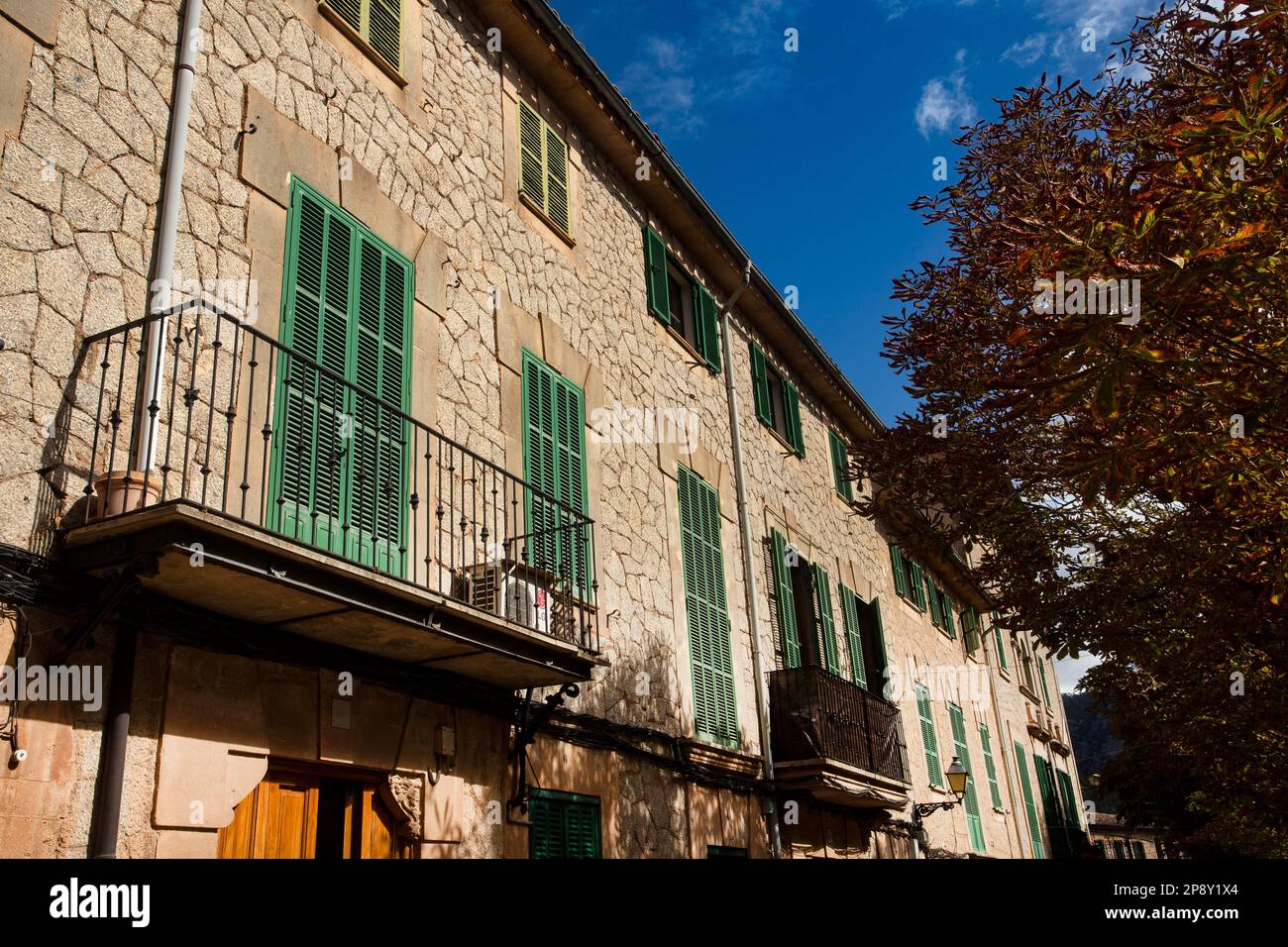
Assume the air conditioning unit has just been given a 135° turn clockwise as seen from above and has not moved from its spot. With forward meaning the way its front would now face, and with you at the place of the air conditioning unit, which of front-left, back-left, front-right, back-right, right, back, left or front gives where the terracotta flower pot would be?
front-left

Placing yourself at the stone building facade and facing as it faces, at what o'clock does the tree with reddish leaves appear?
The tree with reddish leaves is roughly at 11 o'clock from the stone building facade.

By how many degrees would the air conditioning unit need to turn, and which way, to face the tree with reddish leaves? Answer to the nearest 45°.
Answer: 0° — it already faces it

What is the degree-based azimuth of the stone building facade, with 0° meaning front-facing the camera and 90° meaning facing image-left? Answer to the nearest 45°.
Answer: approximately 315°

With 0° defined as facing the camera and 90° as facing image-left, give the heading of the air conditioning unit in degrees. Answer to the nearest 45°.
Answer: approximately 315°
